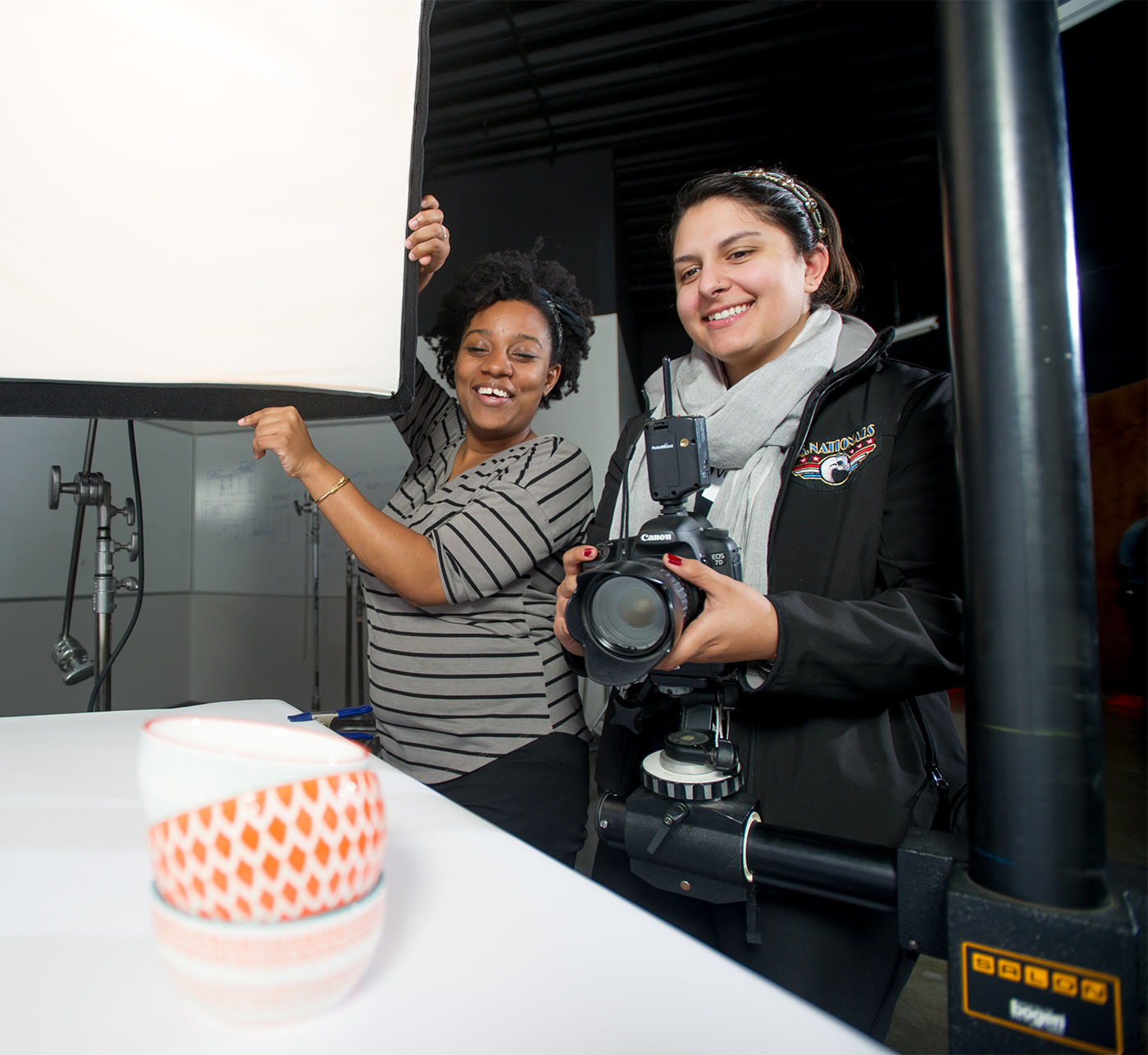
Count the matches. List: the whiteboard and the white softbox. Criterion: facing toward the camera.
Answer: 2

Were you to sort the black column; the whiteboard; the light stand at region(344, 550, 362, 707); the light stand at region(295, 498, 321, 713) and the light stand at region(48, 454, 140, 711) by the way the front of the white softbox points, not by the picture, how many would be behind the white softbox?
4

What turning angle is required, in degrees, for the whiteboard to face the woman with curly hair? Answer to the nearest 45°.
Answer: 0° — it already faces them

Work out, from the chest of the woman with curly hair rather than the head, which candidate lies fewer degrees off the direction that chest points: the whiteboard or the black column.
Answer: the black column

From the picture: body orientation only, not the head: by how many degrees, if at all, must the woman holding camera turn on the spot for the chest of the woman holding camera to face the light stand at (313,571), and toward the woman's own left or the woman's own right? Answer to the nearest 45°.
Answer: approximately 90° to the woman's own right

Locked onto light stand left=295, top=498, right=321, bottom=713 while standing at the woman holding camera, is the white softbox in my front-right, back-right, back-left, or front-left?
front-left

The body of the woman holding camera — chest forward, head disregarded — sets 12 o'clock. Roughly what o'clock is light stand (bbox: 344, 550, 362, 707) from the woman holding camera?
The light stand is roughly at 3 o'clock from the woman holding camera.

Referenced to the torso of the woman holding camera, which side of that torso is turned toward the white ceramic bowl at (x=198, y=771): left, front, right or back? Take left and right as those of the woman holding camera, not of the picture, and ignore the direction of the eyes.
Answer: front

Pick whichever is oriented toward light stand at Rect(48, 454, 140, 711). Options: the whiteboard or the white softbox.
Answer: the whiteboard

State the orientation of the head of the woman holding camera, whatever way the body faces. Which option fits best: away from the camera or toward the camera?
toward the camera

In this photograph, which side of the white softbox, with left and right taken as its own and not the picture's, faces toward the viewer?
front

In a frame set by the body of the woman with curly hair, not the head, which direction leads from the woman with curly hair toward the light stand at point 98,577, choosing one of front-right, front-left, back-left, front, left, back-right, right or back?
right

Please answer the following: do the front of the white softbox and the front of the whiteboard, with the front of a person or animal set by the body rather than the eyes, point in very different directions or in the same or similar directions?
same or similar directions
